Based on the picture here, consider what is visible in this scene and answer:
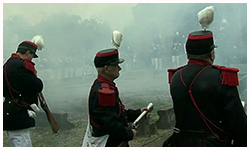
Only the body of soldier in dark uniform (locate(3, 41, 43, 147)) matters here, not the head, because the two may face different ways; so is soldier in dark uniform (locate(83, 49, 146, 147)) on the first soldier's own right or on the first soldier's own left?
on the first soldier's own right

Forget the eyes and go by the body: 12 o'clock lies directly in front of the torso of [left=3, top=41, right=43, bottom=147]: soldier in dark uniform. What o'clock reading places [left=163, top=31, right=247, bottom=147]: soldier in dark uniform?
[left=163, top=31, right=247, bottom=147]: soldier in dark uniform is roughly at 3 o'clock from [left=3, top=41, right=43, bottom=147]: soldier in dark uniform.

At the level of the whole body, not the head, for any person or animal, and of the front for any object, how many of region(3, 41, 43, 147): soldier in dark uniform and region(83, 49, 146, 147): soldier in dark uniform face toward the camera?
0
